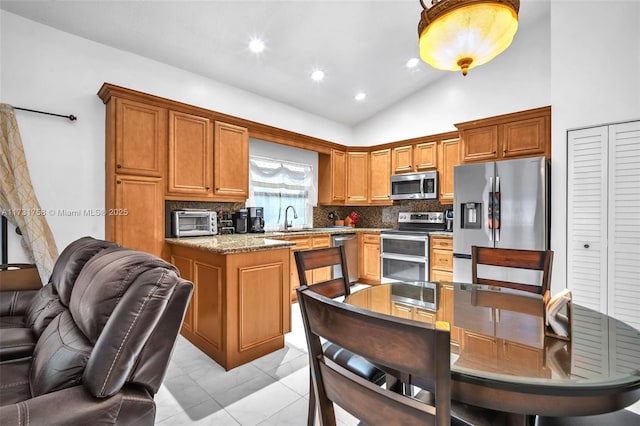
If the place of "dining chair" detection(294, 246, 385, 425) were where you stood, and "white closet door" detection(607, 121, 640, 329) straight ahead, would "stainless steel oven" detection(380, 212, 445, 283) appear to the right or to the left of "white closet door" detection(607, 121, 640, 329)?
left

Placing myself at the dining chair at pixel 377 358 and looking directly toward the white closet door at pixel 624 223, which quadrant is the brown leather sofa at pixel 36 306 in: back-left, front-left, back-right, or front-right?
back-left

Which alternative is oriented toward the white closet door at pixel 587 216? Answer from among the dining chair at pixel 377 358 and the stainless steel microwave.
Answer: the dining chair

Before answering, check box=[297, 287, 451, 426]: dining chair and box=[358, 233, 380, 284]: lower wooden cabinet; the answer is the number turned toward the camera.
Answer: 1

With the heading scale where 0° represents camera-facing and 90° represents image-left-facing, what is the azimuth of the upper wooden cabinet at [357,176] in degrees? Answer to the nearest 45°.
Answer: approximately 0°

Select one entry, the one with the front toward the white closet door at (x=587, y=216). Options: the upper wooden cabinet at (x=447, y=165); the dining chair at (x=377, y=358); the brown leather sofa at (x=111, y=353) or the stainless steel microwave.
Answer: the dining chair

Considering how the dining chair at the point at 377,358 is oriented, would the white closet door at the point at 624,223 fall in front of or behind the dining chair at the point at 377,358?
in front

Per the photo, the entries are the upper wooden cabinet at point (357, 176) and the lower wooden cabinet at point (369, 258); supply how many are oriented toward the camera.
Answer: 2

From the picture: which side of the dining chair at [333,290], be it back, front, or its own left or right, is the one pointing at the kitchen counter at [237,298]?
back

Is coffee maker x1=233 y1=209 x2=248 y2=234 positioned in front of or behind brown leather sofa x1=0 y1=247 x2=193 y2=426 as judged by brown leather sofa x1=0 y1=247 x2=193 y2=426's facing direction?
behind
